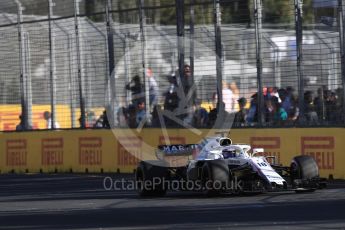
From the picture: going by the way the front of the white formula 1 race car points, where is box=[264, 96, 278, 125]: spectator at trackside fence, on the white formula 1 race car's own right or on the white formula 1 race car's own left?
on the white formula 1 race car's own left

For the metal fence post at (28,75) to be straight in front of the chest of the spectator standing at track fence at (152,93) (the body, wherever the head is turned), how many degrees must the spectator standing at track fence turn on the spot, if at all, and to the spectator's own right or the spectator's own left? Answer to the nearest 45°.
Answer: approximately 90° to the spectator's own right

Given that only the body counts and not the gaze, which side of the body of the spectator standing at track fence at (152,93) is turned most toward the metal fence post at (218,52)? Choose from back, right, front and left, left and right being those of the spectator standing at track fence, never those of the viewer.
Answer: left

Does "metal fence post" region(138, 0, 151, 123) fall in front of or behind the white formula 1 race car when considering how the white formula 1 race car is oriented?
behind

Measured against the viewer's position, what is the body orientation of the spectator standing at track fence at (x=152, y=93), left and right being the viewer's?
facing the viewer and to the left of the viewer

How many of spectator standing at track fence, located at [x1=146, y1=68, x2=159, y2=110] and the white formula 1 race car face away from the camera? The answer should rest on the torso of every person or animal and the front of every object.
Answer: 0

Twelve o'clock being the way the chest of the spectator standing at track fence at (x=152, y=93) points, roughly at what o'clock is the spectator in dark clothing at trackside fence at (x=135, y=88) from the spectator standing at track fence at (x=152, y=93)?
the spectator in dark clothing at trackside fence at (x=135, y=88) is roughly at 2 o'clock from the spectator standing at track fence at (x=152, y=93).

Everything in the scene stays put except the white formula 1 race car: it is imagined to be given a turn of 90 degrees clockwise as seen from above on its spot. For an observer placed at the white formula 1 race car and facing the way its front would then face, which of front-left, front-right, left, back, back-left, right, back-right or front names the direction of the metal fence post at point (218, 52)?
back-right

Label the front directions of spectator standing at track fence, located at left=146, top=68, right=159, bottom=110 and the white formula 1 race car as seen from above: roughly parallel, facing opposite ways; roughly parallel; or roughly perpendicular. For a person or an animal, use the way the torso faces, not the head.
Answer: roughly perpendicular
